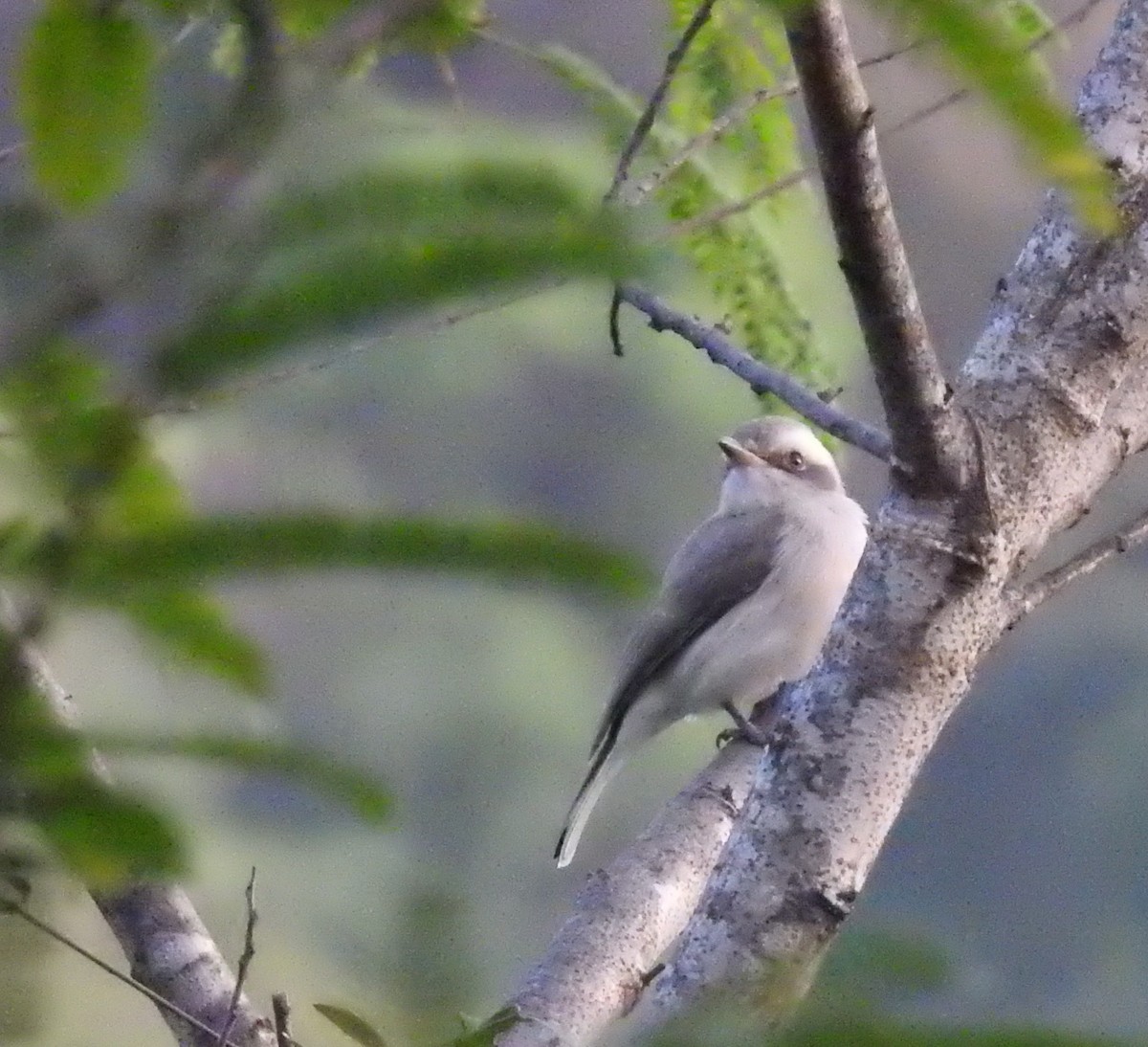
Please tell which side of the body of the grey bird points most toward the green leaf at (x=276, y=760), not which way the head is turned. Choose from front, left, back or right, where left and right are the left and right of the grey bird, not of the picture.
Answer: right

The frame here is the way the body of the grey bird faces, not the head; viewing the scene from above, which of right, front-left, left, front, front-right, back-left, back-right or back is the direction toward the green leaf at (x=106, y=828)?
right

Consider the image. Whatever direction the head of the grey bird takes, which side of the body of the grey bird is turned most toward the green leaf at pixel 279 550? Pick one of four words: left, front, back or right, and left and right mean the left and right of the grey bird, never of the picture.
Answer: right

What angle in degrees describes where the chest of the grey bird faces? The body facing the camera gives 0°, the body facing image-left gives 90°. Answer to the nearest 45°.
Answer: approximately 270°

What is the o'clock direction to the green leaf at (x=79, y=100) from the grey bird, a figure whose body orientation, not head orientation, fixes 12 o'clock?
The green leaf is roughly at 3 o'clock from the grey bird.

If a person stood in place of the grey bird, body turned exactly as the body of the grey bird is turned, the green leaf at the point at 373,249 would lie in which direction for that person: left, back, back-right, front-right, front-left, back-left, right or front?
right

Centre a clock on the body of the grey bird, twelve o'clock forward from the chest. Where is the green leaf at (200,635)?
The green leaf is roughly at 3 o'clock from the grey bird.

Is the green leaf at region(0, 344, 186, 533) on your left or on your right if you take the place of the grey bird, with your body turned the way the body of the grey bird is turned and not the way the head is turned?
on your right
